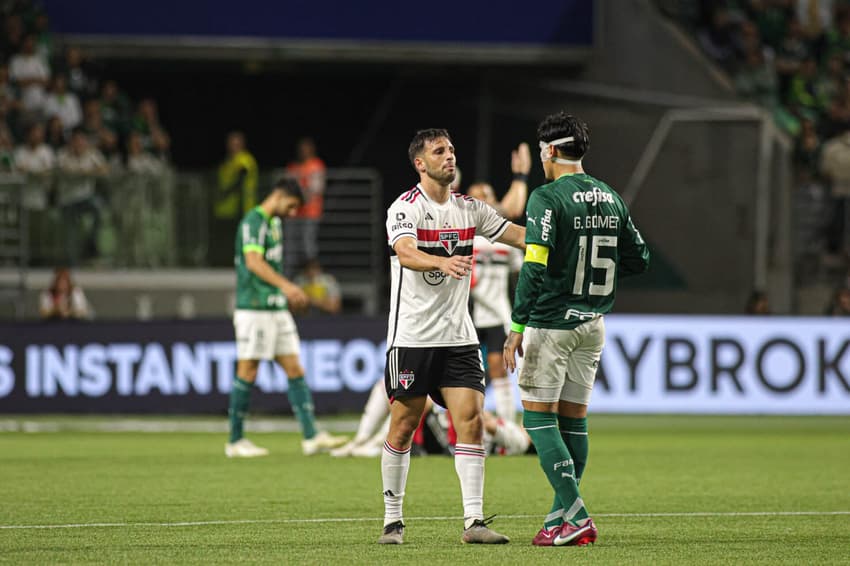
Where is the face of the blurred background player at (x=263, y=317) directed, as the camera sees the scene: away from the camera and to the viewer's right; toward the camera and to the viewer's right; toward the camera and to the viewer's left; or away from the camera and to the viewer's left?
toward the camera and to the viewer's right

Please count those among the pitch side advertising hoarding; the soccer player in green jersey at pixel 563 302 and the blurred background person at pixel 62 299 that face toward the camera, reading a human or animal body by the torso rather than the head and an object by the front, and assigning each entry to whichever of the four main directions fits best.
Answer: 2

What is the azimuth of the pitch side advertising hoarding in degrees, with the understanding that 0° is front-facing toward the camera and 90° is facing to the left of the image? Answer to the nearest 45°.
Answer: approximately 0°

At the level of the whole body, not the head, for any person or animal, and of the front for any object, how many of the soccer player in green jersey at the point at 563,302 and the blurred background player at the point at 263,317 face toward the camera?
0

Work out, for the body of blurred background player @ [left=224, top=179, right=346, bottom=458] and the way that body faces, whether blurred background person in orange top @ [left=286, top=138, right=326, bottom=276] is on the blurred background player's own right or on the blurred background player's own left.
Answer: on the blurred background player's own left

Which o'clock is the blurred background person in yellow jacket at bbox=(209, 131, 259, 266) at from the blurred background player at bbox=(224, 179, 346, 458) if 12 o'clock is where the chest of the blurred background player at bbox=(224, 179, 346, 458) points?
the blurred background person in yellow jacket at bbox=(209, 131, 259, 266) is roughly at 9 o'clock from the blurred background player at bbox=(224, 179, 346, 458).

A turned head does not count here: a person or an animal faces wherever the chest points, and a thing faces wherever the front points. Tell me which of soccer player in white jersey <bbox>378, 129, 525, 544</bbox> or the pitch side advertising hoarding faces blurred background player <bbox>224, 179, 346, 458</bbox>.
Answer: the pitch side advertising hoarding

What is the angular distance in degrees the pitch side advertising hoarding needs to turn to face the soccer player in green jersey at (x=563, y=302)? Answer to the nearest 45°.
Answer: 0° — it already faces them

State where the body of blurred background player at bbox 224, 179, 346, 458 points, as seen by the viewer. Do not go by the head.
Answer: to the viewer's right

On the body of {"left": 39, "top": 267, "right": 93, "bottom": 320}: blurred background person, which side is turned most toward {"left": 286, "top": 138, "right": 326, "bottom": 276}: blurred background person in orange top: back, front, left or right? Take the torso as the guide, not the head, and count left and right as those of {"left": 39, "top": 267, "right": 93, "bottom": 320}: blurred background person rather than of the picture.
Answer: left

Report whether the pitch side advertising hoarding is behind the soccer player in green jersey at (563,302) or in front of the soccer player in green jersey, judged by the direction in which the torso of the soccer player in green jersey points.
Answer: in front

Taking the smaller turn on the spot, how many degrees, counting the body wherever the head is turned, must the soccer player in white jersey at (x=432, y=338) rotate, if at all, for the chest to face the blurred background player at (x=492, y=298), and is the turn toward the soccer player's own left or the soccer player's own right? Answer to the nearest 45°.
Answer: approximately 135° to the soccer player's own left

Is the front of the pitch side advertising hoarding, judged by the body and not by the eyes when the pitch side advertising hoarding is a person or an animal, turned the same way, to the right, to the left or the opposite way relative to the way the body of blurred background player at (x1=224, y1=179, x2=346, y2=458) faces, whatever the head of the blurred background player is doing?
to the right

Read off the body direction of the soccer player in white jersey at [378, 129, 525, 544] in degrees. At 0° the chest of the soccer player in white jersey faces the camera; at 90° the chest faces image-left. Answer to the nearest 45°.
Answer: approximately 315°
